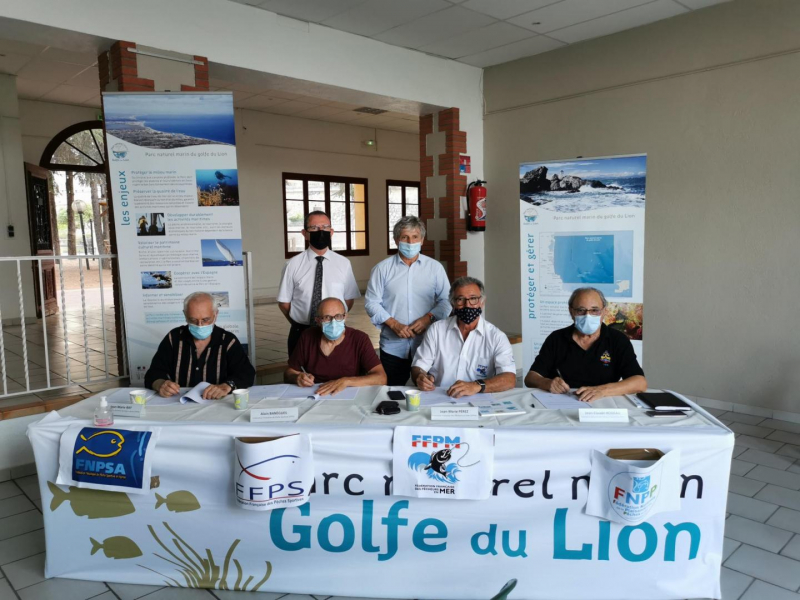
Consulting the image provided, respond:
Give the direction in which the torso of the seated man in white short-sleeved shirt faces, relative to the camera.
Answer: toward the camera

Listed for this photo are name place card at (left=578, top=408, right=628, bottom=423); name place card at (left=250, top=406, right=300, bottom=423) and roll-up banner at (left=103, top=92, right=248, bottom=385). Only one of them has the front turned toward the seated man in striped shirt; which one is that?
the roll-up banner

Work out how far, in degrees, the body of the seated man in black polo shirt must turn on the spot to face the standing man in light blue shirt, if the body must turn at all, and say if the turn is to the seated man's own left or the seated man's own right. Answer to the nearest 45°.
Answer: approximately 135° to the seated man's own right

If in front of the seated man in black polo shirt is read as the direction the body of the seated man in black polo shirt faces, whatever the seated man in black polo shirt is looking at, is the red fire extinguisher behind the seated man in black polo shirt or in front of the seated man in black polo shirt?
behind

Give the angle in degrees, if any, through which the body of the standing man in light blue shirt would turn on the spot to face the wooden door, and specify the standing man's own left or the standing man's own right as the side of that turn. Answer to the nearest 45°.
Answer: approximately 135° to the standing man's own right

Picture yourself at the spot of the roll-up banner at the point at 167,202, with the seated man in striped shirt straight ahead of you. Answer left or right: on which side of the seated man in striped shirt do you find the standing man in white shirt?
left

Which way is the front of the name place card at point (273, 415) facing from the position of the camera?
facing the viewer

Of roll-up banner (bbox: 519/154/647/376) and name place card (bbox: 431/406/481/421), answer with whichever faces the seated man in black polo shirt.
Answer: the roll-up banner

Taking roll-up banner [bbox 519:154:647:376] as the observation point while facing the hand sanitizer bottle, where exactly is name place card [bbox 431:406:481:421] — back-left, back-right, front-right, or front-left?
front-left

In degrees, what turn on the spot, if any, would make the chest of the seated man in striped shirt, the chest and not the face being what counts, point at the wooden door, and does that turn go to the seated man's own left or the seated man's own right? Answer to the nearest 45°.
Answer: approximately 180°

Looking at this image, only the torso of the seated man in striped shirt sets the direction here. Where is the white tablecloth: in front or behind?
in front

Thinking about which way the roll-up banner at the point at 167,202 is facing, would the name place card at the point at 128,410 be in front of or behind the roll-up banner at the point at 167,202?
in front

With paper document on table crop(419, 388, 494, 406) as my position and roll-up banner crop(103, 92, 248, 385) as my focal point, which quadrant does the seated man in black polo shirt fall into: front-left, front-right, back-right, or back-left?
back-right

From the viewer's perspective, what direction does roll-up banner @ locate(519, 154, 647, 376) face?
toward the camera

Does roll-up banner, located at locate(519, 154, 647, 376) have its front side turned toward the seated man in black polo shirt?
yes

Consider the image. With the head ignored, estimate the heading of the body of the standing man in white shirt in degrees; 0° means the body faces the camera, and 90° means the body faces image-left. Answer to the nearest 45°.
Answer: approximately 0°
